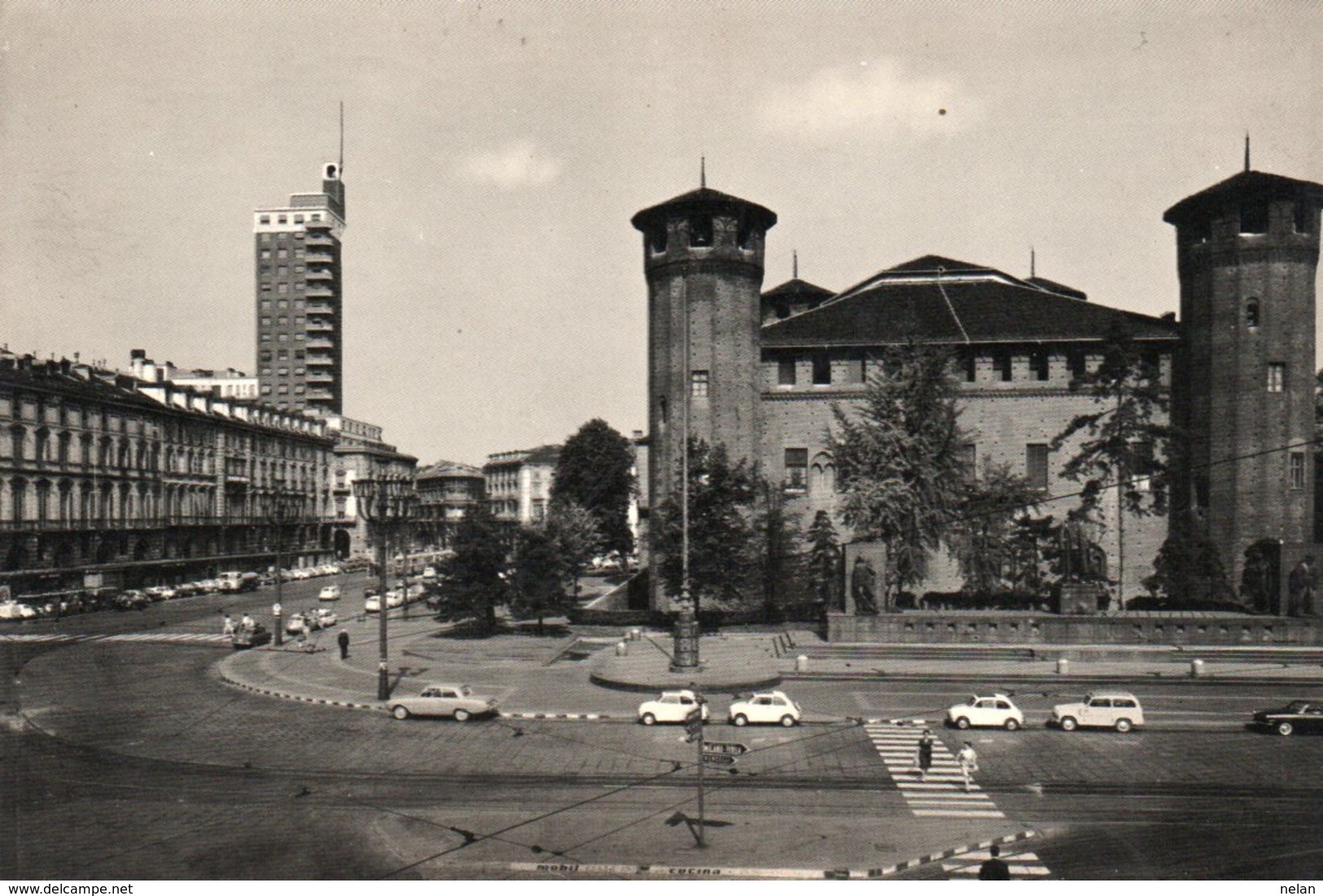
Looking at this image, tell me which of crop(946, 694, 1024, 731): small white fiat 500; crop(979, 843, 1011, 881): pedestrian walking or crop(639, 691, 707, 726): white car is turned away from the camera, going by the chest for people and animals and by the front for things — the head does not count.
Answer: the pedestrian walking

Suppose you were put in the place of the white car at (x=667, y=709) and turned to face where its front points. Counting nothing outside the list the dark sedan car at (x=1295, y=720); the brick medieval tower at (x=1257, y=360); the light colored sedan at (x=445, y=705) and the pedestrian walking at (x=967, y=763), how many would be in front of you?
1

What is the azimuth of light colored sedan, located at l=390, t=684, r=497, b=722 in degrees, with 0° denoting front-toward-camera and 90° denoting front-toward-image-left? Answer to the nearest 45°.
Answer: approximately 90°

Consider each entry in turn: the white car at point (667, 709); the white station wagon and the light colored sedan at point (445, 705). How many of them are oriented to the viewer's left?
3

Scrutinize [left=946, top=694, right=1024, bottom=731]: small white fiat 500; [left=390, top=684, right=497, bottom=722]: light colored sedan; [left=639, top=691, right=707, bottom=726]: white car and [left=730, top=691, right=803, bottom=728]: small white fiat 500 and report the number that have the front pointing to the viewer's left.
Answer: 4

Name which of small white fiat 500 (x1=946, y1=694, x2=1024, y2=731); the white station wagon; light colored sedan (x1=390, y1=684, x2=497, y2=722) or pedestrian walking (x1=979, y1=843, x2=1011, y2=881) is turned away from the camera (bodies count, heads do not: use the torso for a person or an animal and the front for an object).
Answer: the pedestrian walking

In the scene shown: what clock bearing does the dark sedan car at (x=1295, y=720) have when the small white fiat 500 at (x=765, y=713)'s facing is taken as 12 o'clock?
The dark sedan car is roughly at 6 o'clock from the small white fiat 500.

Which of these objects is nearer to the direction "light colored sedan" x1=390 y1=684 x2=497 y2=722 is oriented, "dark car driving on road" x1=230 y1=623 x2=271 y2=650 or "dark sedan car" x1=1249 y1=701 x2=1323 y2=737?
the dark car driving on road

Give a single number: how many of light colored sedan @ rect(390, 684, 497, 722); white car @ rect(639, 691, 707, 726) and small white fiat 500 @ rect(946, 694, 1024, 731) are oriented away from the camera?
0

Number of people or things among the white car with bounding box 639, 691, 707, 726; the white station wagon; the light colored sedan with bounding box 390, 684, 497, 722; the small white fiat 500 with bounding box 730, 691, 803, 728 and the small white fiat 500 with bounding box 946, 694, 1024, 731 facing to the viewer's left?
5

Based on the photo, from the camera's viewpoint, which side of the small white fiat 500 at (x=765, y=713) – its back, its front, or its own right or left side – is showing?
left

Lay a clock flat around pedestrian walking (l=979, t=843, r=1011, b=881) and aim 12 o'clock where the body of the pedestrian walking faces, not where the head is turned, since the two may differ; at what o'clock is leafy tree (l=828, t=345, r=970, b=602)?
The leafy tree is roughly at 12 o'clock from the pedestrian walking.

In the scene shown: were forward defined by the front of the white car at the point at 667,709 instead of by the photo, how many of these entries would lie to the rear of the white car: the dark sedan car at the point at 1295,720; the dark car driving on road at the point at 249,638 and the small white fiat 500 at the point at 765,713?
2

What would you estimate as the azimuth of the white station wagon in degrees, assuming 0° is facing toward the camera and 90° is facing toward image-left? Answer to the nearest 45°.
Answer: approximately 90°

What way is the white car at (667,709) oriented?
to the viewer's left

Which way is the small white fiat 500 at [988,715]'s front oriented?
to the viewer's left

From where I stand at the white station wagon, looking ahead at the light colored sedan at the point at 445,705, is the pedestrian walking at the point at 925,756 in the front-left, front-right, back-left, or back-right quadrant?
front-left

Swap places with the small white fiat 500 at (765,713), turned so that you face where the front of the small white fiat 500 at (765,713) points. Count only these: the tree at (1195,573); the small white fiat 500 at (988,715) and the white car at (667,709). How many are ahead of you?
1
